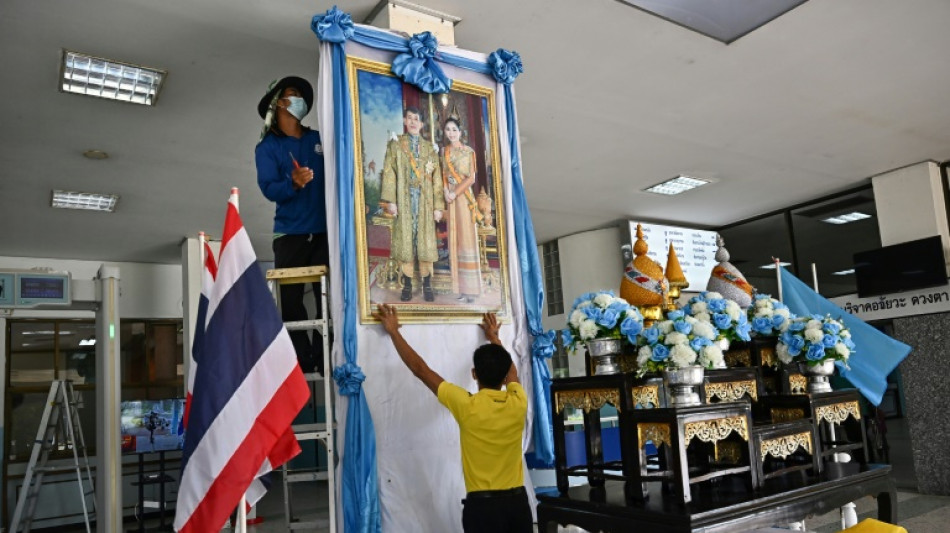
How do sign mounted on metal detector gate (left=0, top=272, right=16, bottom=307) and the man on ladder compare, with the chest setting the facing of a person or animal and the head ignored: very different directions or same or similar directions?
same or similar directions

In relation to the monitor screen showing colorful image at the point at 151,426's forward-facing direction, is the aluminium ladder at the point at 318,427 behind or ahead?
ahead

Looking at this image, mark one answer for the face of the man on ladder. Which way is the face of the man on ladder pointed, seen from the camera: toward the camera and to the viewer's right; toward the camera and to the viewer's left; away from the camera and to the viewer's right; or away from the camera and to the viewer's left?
toward the camera and to the viewer's right

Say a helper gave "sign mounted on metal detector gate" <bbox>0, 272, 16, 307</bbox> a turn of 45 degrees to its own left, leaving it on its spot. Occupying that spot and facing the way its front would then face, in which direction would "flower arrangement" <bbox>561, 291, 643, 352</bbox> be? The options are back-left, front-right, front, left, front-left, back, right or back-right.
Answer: front

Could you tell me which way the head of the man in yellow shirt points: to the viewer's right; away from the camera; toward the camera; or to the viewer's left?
away from the camera

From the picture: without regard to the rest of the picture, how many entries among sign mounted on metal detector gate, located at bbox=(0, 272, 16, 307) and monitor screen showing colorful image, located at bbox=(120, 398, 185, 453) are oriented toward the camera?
2

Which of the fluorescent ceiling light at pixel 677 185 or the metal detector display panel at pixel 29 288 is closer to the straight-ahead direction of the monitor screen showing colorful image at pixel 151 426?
the metal detector display panel

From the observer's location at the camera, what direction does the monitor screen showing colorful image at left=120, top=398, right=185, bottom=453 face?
facing the viewer

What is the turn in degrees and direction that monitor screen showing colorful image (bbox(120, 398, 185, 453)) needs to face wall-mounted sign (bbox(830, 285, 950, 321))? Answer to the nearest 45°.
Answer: approximately 45° to its left

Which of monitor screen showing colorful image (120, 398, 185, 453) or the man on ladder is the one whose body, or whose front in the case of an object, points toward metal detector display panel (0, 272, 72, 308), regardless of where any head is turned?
the monitor screen showing colorful image

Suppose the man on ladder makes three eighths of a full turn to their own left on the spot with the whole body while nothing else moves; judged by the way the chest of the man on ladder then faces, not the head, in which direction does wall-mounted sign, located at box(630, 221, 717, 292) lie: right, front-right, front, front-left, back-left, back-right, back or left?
front-right

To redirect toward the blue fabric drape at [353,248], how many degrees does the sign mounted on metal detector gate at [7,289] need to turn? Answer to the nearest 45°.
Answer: approximately 45° to its left

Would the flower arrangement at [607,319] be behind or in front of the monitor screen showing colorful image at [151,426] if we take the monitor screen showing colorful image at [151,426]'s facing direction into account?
in front

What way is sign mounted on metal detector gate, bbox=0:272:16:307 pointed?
toward the camera
